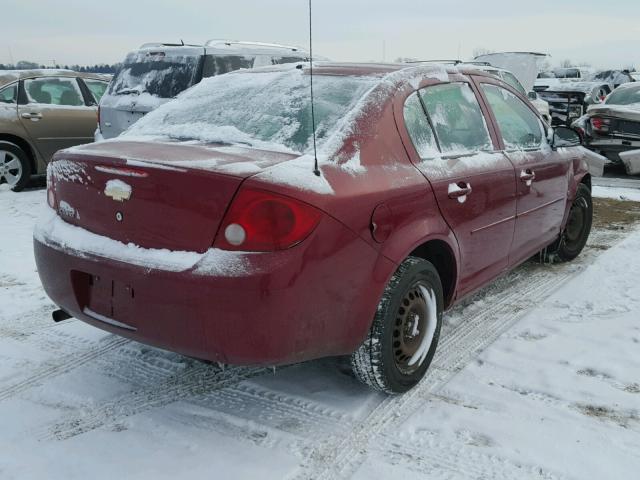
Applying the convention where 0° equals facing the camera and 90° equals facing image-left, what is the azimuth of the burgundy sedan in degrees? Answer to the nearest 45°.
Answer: approximately 225°

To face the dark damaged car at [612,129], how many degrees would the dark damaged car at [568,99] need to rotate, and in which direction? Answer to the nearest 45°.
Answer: approximately 45° to its left

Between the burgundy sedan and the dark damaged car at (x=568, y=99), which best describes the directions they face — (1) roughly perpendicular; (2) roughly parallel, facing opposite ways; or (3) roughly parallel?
roughly parallel, facing opposite ways

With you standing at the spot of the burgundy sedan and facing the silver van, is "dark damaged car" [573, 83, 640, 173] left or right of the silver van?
right

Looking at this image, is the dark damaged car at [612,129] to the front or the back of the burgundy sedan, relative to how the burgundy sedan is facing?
to the front

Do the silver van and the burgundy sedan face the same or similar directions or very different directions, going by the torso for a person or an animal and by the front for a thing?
same or similar directions

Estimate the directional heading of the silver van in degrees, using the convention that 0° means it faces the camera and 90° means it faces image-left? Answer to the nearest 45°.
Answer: approximately 225°

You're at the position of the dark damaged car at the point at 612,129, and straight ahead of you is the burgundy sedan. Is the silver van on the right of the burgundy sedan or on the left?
right

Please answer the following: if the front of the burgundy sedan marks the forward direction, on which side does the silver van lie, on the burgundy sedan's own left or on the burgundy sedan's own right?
on the burgundy sedan's own left

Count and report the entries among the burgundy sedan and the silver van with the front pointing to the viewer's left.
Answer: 0

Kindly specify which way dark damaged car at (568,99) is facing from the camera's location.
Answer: facing the viewer and to the left of the viewer

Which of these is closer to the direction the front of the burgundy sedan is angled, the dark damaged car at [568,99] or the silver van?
the dark damaged car
